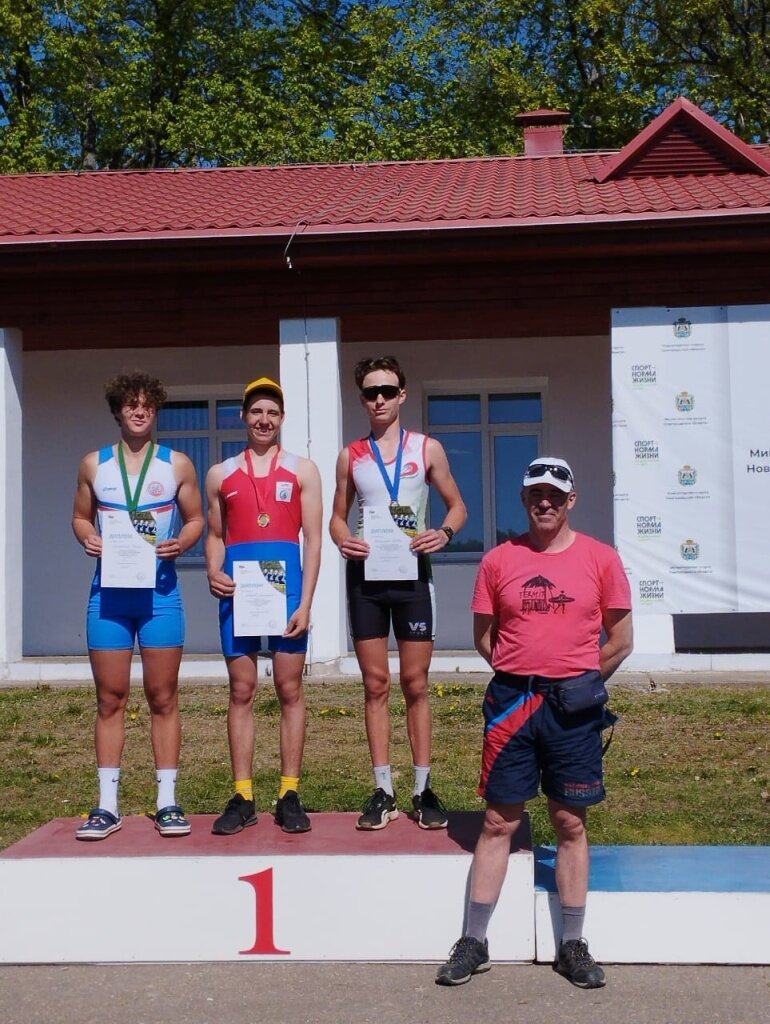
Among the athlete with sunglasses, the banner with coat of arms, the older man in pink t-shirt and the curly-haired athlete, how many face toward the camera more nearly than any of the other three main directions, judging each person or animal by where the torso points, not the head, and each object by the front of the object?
4

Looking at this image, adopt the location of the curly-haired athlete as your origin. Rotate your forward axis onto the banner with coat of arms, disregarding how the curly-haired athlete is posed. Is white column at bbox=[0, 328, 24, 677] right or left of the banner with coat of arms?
left

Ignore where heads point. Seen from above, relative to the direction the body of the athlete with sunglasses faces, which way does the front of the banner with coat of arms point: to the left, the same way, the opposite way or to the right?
the same way

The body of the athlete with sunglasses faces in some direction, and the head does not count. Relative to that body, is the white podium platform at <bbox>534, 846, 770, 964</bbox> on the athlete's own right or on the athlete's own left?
on the athlete's own left

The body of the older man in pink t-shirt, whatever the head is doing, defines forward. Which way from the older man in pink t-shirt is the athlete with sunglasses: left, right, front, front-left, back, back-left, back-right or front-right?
back-right

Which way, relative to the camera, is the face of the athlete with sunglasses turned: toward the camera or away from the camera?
toward the camera

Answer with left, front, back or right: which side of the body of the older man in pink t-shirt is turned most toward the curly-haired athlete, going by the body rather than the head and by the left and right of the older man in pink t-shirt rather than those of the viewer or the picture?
right

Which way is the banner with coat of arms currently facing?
toward the camera

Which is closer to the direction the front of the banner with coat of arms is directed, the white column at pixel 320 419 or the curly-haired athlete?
the curly-haired athlete

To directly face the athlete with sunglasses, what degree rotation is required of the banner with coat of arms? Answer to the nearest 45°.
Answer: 0° — it already faces them

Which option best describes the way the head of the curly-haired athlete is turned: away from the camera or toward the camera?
toward the camera

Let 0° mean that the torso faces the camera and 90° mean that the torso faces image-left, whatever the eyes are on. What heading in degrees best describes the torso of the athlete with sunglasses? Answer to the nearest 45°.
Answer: approximately 0°

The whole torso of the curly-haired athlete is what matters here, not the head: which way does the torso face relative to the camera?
toward the camera

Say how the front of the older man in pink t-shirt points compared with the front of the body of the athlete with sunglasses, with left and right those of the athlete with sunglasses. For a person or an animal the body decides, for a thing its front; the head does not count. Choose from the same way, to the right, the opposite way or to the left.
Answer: the same way

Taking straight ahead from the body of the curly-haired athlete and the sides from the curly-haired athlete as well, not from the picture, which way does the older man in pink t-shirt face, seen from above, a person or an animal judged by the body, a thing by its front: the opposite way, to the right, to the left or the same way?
the same way
